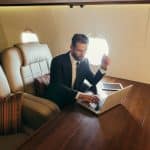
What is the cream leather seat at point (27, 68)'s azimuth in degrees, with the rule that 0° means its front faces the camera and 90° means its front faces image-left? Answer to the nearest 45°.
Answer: approximately 315°

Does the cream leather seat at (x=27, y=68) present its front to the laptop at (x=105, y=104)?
yes

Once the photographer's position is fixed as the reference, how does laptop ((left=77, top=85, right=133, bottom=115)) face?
facing away from the viewer and to the left of the viewer

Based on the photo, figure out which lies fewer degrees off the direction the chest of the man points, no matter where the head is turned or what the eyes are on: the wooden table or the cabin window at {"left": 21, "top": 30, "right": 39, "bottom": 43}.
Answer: the wooden table

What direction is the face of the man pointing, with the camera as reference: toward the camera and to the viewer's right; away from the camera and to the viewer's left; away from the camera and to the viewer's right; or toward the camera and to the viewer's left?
toward the camera and to the viewer's right

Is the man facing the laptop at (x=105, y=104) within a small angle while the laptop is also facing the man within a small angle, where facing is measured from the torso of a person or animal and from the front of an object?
yes

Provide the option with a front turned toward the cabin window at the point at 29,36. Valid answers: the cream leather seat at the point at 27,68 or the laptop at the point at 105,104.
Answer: the laptop

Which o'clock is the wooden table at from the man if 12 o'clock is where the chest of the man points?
The wooden table is roughly at 1 o'clock from the man.

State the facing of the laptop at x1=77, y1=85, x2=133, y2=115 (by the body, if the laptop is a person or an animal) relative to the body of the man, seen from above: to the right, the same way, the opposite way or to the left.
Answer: the opposite way

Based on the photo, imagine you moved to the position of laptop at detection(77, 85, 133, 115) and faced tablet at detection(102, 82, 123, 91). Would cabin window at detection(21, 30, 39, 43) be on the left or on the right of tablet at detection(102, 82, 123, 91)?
left

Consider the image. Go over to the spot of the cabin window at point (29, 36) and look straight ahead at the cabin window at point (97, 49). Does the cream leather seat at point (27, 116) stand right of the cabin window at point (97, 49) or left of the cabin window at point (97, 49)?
right
